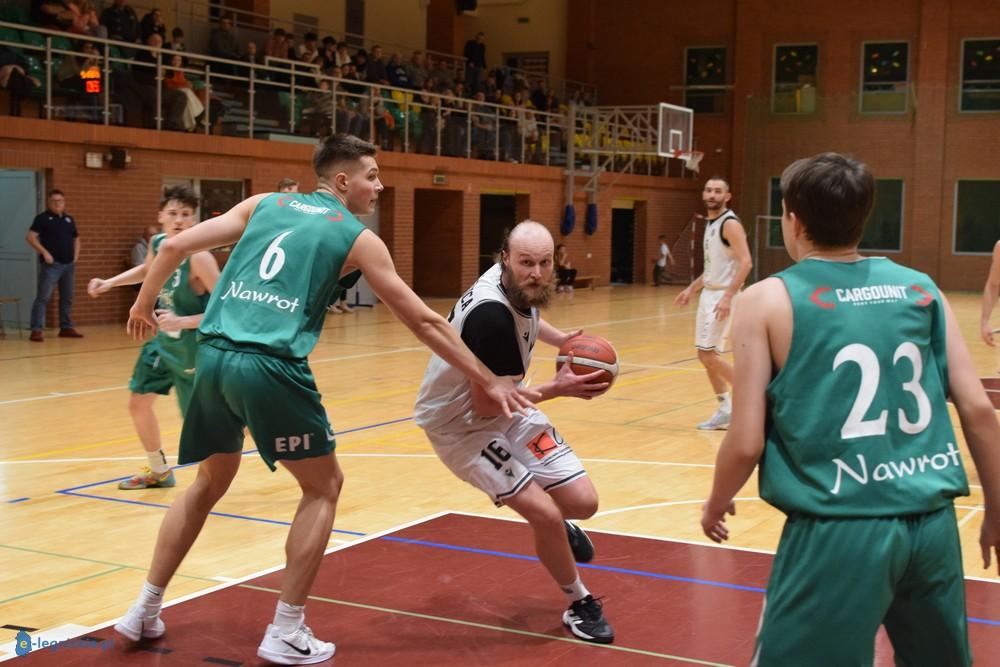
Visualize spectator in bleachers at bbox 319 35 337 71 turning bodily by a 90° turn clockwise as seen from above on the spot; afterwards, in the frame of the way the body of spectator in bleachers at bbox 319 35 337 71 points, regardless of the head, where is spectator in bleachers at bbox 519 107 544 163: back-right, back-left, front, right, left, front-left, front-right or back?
back

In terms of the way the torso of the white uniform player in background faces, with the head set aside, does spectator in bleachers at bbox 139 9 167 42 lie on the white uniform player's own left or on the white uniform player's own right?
on the white uniform player's own right

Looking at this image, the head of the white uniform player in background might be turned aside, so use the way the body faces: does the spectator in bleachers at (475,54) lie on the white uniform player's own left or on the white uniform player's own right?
on the white uniform player's own right

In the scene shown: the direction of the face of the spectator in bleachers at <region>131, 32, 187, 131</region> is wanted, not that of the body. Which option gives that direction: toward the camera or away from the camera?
toward the camera

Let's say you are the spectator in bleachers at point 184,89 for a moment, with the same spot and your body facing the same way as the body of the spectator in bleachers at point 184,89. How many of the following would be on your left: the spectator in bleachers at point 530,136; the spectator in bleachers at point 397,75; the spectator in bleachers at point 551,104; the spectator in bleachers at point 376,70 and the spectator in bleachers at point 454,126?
5

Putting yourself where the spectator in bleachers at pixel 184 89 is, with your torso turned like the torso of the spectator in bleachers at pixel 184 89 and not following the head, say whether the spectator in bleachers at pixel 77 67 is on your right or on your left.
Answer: on your right

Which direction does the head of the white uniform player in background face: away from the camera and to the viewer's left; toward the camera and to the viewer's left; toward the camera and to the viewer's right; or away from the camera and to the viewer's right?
toward the camera and to the viewer's left

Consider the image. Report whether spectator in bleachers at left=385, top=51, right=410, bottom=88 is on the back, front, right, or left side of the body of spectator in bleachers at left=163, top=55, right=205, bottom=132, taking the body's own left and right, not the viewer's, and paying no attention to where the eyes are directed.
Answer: left

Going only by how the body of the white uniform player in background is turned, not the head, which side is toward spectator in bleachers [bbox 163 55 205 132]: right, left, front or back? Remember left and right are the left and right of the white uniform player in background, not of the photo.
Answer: right

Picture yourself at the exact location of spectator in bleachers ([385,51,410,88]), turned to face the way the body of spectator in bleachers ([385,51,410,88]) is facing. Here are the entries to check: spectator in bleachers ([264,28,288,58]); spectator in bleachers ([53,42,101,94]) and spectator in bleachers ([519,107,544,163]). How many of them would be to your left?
1

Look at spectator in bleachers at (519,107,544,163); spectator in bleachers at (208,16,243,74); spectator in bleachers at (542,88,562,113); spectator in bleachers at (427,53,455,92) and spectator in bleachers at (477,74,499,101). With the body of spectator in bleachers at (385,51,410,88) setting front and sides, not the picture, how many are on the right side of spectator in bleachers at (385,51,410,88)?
1
